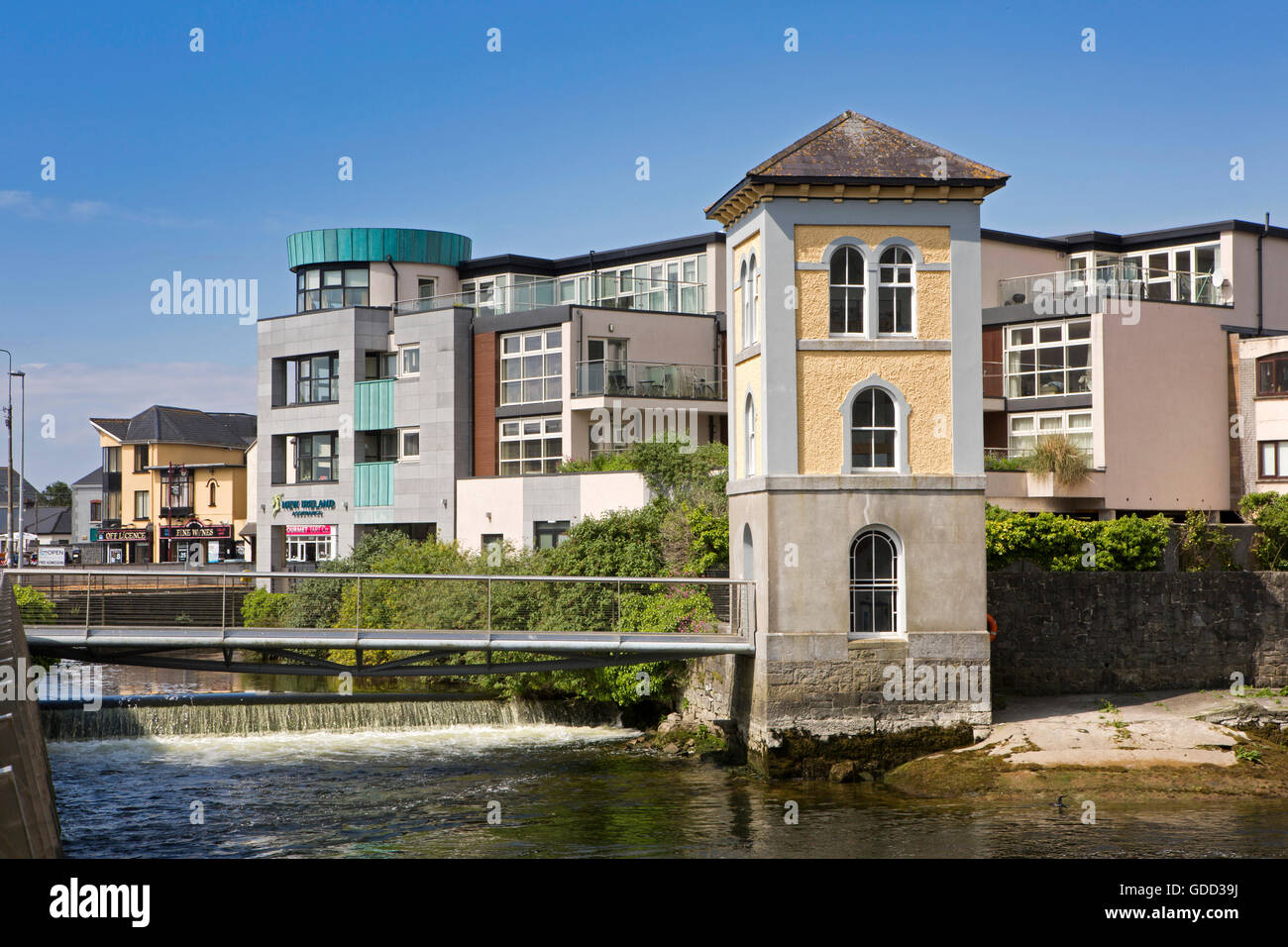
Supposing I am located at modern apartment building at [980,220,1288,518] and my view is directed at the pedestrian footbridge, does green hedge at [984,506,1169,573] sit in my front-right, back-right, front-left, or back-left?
front-left

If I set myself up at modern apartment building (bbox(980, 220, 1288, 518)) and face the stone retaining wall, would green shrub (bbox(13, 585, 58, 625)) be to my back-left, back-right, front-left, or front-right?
front-right

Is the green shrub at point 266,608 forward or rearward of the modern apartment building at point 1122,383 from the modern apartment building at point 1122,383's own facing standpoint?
forward

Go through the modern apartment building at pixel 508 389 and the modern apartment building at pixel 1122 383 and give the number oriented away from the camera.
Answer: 0

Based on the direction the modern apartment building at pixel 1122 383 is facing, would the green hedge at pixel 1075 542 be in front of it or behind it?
in front

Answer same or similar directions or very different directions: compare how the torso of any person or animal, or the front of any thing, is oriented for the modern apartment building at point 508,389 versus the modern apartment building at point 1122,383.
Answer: same or similar directions

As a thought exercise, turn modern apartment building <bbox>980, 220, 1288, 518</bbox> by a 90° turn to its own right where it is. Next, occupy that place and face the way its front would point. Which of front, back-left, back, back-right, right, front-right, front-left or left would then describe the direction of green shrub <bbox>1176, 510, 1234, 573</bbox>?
back-left

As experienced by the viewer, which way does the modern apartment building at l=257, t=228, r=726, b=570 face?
facing the viewer and to the left of the viewer

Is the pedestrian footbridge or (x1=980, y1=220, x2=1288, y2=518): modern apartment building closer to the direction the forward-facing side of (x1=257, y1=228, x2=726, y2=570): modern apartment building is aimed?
the pedestrian footbridge

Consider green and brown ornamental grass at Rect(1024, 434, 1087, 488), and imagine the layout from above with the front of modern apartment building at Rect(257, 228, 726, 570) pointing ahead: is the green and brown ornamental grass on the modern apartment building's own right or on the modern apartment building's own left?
on the modern apartment building's own left

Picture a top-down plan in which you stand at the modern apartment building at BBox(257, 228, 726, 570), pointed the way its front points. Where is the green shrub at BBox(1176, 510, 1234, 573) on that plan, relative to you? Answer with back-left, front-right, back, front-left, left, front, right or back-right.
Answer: left
